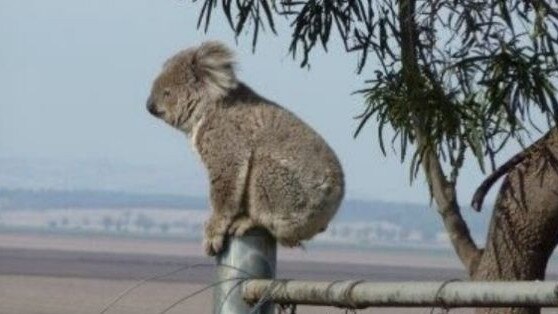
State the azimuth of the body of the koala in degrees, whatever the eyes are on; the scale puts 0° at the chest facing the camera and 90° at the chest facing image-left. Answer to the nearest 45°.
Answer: approximately 90°

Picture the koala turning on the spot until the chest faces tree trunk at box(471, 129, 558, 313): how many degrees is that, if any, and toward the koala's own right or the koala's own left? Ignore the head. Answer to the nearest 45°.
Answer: approximately 135° to the koala's own right

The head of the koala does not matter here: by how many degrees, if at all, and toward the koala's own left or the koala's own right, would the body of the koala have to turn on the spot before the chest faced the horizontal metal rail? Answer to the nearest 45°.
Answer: approximately 135° to the koala's own left
